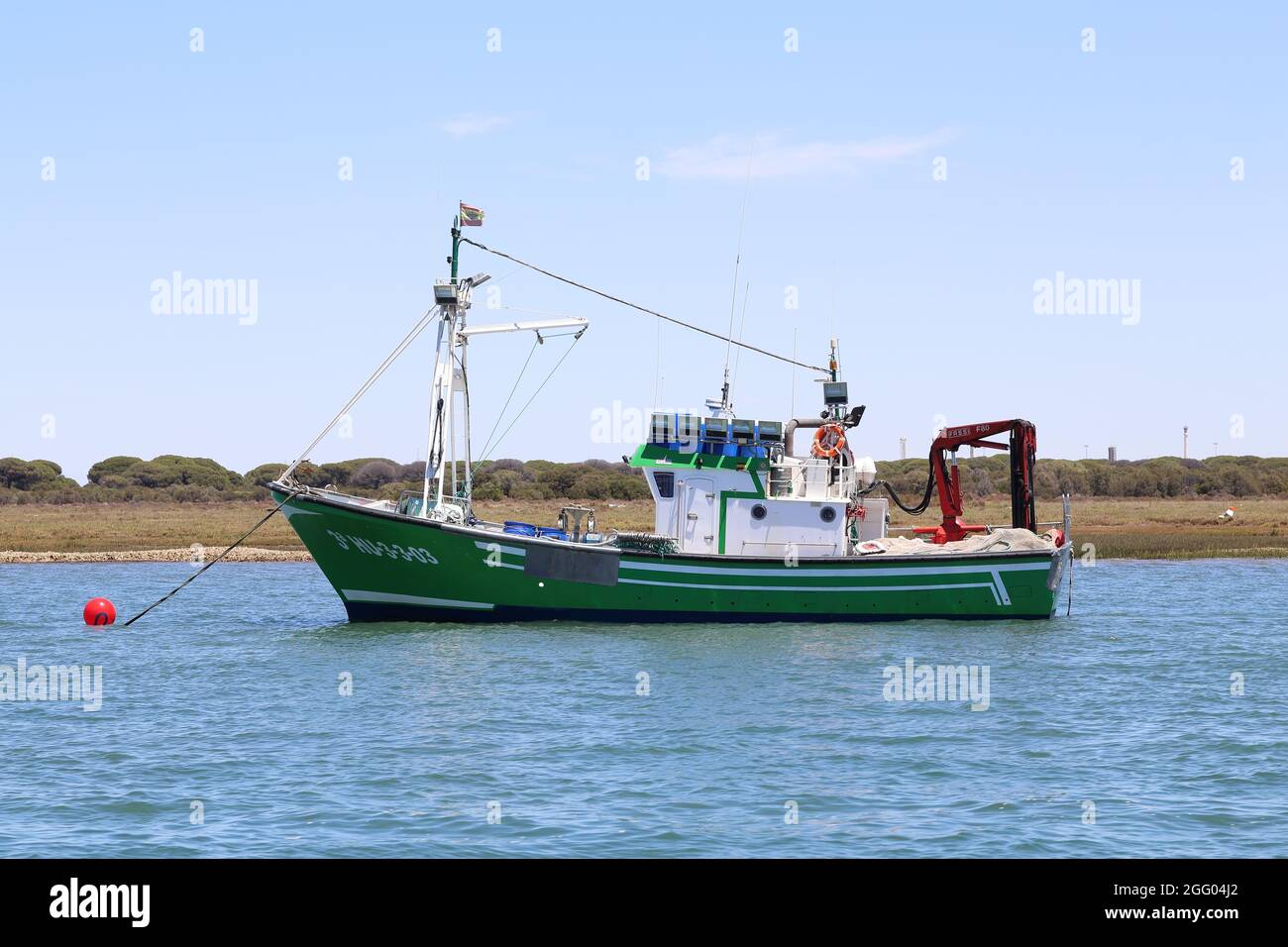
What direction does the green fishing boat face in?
to the viewer's left

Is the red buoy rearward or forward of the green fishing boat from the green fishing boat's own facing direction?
forward
